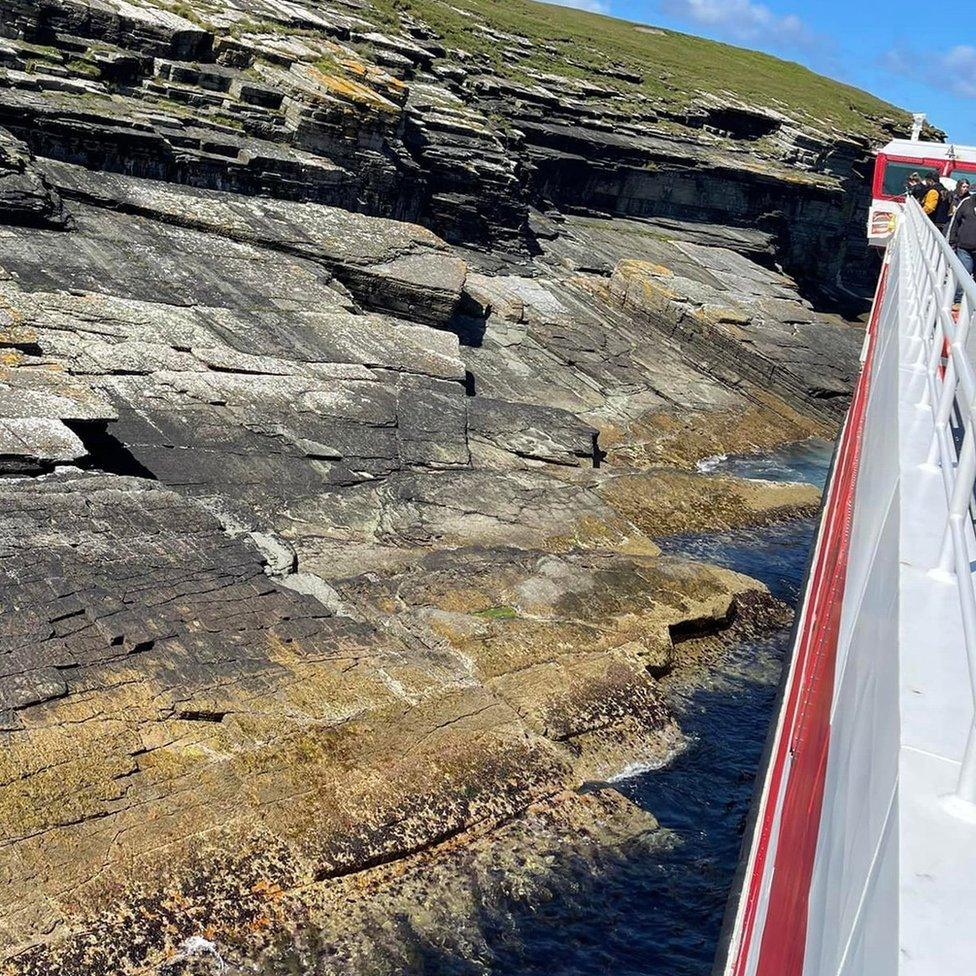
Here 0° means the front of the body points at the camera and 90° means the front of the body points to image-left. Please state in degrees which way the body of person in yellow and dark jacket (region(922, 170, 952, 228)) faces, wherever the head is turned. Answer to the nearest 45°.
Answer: approximately 135°

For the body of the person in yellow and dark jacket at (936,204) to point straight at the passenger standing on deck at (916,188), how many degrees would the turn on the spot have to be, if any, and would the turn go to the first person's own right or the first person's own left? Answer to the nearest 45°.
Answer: approximately 45° to the first person's own right

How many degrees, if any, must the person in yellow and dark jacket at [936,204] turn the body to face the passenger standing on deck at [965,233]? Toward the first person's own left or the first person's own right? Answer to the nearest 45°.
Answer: approximately 135° to the first person's own left

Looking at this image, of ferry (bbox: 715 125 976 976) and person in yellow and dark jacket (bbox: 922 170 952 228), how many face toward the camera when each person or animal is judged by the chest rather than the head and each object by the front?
0

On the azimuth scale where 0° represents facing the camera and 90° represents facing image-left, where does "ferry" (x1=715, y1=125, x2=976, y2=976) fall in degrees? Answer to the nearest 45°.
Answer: approximately 180°
